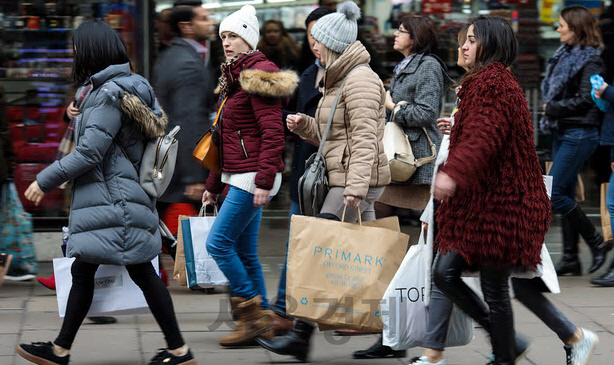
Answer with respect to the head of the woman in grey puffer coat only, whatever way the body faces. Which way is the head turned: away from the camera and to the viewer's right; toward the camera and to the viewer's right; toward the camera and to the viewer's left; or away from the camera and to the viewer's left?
away from the camera and to the viewer's left

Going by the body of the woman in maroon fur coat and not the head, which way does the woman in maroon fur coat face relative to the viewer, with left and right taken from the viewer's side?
facing to the left of the viewer

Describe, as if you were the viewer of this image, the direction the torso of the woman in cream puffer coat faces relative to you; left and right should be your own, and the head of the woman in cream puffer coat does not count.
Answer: facing to the left of the viewer

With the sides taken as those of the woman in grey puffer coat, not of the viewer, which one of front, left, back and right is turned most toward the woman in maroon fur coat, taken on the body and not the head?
back

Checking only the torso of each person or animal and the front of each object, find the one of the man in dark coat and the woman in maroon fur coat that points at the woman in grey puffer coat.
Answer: the woman in maroon fur coat
